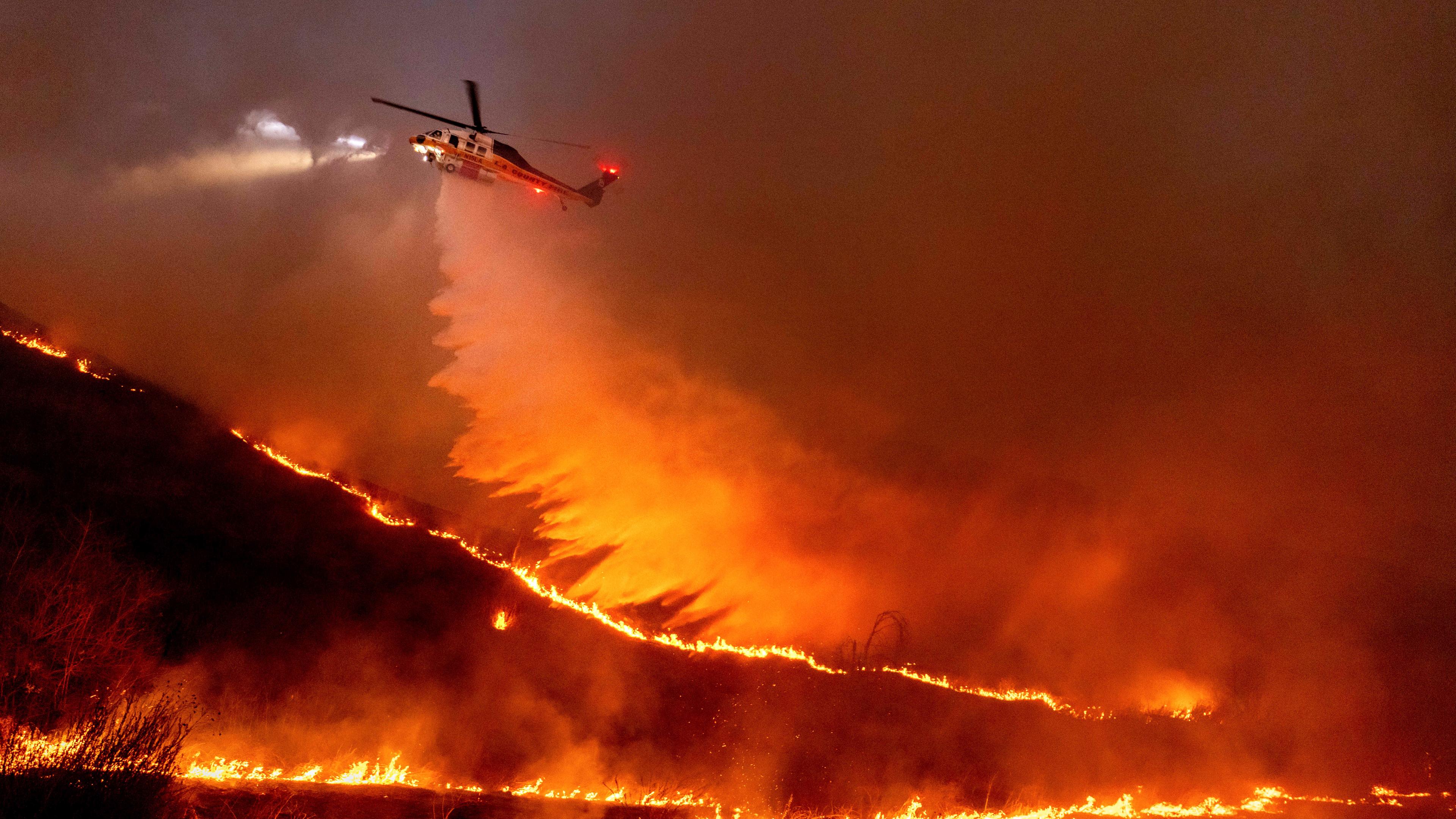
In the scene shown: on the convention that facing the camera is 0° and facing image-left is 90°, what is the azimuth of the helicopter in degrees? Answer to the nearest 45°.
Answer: approximately 90°
